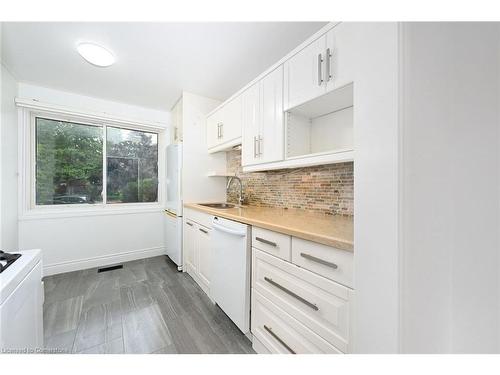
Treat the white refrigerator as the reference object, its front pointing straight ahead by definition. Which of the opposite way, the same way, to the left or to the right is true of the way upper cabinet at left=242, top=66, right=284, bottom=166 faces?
the same way

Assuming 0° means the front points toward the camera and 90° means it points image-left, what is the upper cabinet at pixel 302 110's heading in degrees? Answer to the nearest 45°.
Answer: approximately 45°

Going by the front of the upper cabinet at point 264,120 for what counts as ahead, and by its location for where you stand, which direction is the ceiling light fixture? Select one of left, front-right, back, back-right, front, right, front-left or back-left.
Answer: front-right

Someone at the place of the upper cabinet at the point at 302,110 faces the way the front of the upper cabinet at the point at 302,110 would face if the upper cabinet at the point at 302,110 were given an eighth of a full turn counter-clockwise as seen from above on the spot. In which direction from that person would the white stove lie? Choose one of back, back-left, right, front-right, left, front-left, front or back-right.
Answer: front-right

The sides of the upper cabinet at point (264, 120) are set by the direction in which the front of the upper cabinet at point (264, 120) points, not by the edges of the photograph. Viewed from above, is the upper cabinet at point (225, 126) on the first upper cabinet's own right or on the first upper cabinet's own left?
on the first upper cabinet's own right

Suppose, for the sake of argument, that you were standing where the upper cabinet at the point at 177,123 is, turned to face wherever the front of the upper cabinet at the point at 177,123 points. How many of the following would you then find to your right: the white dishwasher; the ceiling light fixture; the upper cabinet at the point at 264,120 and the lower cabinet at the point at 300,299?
0

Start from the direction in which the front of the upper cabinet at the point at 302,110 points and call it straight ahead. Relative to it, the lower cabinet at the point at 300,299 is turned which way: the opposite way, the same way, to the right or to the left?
the same way

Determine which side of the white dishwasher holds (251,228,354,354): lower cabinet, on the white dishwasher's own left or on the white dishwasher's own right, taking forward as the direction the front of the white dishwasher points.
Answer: on the white dishwasher's own left

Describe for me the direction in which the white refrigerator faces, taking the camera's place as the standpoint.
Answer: facing to the left of the viewer

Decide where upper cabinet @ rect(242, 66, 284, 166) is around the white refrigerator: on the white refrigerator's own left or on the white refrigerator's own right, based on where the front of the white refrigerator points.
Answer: on the white refrigerator's own left

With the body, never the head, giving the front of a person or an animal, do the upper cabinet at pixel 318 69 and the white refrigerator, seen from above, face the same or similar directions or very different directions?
same or similar directions

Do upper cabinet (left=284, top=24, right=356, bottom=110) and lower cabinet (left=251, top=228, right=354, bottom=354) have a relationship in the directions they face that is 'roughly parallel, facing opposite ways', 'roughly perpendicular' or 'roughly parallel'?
roughly parallel

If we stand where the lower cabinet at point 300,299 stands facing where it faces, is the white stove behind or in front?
in front

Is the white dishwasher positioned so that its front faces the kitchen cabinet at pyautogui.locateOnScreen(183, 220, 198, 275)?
no

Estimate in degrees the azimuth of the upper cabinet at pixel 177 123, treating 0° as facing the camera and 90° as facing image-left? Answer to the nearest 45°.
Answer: approximately 90°

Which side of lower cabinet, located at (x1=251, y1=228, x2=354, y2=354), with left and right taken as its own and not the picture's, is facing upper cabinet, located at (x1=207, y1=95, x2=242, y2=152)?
right

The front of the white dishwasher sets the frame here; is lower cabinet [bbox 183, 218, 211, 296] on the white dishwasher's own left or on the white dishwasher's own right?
on the white dishwasher's own right
